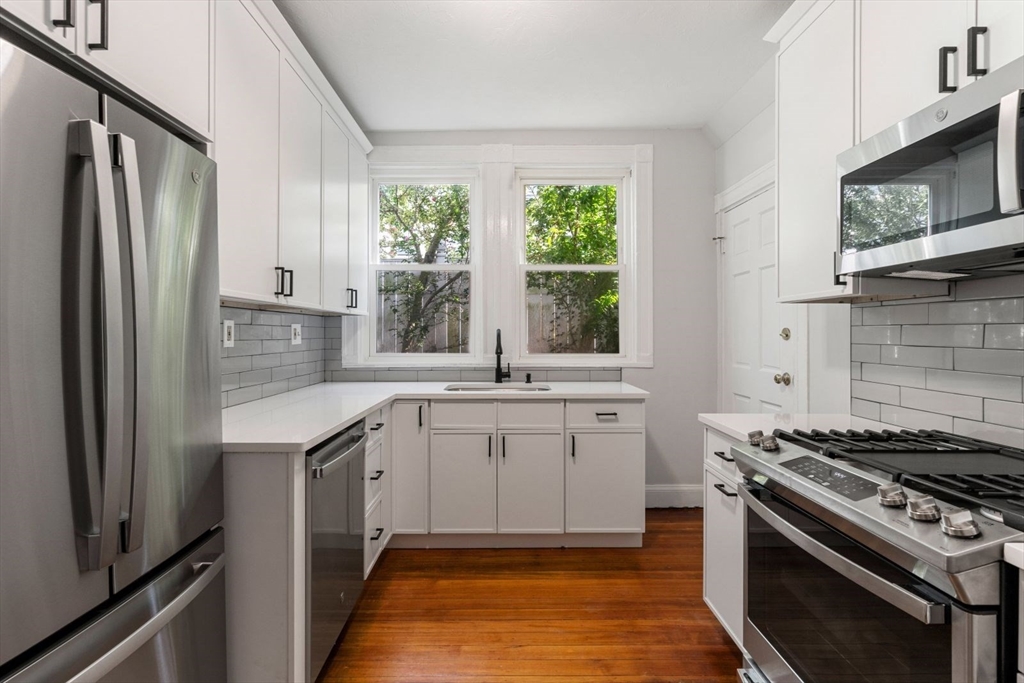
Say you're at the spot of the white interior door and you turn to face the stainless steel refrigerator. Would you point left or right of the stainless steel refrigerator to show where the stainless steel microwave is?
left

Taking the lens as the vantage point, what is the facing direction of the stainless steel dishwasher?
facing to the right of the viewer

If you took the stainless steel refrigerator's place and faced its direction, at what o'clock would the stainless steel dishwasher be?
The stainless steel dishwasher is roughly at 9 o'clock from the stainless steel refrigerator.

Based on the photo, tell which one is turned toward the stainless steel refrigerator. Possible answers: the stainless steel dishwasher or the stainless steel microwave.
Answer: the stainless steel microwave

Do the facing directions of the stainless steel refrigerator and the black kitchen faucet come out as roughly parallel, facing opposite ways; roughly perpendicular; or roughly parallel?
roughly perpendicular

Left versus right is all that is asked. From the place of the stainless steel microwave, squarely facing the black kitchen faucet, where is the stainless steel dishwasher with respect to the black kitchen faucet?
left

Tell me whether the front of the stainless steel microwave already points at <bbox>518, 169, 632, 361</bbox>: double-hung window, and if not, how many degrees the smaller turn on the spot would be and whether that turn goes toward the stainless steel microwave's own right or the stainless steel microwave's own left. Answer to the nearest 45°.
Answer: approximately 90° to the stainless steel microwave's own right

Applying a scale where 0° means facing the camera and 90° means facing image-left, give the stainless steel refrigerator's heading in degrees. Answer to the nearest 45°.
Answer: approximately 315°

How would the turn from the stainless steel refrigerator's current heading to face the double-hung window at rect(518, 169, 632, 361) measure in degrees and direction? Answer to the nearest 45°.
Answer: approximately 90° to its left

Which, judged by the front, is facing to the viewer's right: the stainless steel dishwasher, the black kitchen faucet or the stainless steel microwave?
the stainless steel dishwasher
